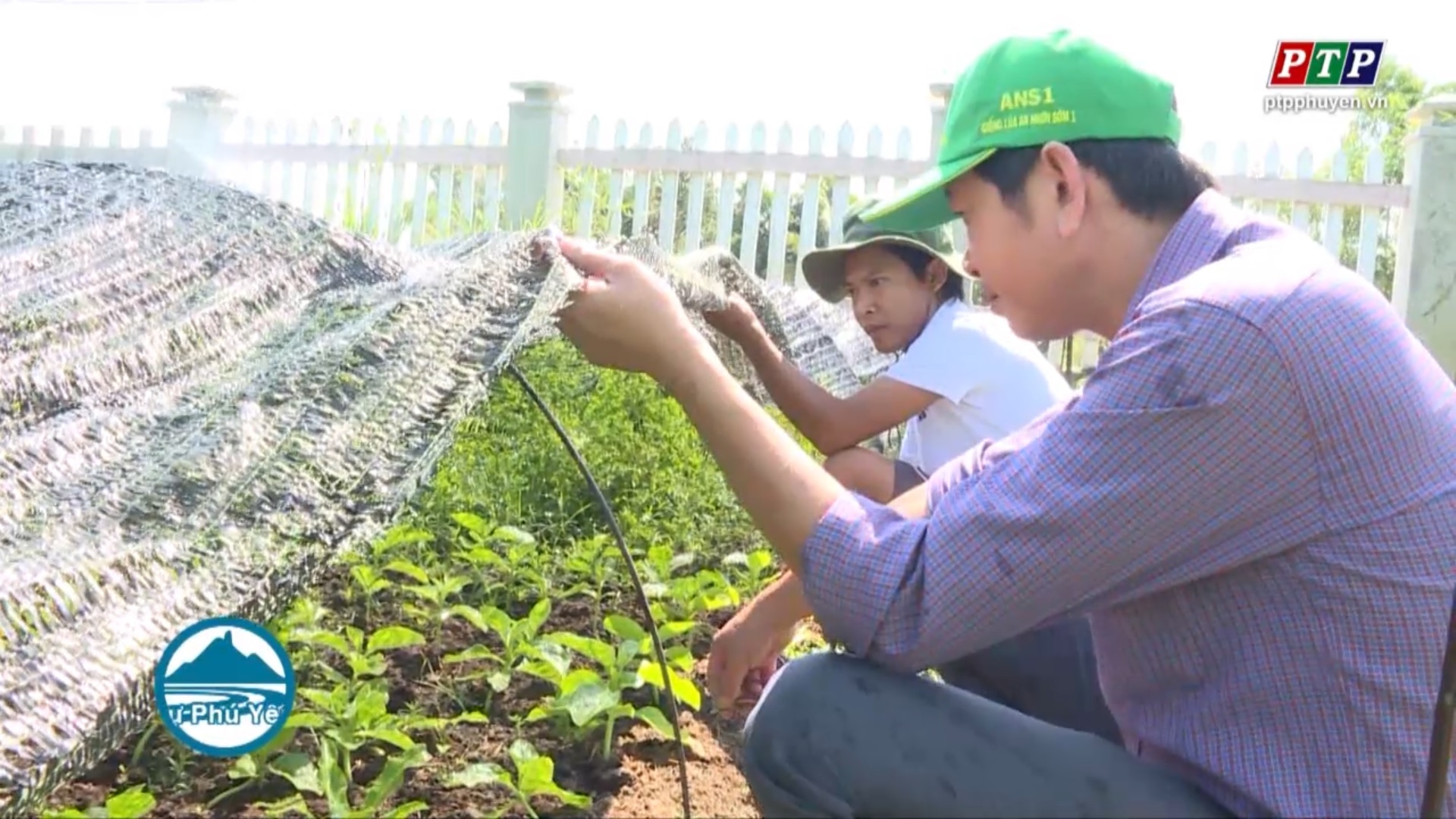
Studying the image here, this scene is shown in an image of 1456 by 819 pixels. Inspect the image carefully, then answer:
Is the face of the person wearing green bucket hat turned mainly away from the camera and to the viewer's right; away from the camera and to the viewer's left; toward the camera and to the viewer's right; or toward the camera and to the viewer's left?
toward the camera and to the viewer's left

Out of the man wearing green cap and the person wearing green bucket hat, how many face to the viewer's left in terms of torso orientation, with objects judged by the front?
2

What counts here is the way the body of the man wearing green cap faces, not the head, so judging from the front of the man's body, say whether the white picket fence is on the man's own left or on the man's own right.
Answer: on the man's own right

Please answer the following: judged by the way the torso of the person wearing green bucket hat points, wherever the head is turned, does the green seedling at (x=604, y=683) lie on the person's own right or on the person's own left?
on the person's own left

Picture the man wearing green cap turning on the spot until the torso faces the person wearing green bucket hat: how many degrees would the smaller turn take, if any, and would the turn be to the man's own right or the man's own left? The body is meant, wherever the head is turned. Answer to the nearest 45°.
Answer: approximately 90° to the man's own right

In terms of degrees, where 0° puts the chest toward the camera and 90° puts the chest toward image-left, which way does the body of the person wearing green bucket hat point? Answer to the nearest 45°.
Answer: approximately 90°

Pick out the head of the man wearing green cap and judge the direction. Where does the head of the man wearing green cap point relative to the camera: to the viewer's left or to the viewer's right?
to the viewer's left

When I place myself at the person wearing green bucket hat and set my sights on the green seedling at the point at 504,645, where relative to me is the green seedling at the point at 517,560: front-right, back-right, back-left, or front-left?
front-right

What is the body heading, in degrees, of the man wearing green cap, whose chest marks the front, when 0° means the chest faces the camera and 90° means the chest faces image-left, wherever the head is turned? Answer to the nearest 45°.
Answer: approximately 90°

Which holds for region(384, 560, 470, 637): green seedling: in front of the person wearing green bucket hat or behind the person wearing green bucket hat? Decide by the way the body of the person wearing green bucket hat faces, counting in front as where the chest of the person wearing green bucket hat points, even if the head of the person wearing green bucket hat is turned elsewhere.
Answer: in front

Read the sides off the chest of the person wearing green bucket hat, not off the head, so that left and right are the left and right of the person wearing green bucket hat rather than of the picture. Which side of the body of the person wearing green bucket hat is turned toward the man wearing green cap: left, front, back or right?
left

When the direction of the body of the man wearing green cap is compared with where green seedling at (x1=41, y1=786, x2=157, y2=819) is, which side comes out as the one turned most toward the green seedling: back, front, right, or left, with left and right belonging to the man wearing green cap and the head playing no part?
front
